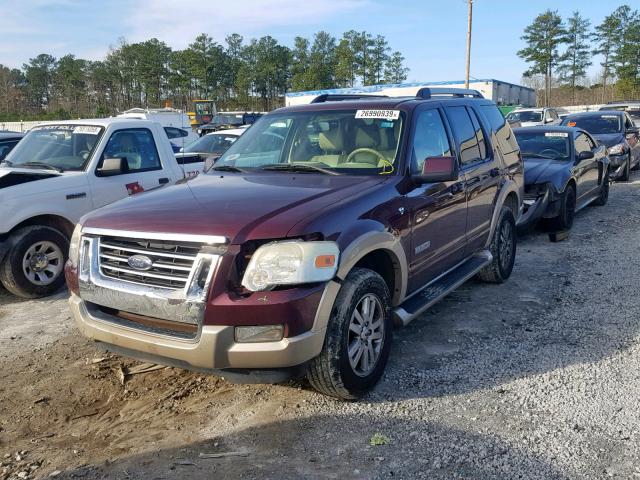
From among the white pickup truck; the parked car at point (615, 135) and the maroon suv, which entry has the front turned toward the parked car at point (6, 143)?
the parked car at point (615, 135)

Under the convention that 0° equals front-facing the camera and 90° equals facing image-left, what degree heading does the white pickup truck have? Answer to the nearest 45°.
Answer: approximately 45°

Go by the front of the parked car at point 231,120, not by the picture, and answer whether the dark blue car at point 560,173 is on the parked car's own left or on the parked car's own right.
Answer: on the parked car's own left

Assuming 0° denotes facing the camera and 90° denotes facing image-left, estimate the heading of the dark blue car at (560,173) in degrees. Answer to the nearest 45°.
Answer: approximately 45°

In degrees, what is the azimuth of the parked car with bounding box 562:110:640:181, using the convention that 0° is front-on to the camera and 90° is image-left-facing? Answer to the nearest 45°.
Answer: approximately 45°

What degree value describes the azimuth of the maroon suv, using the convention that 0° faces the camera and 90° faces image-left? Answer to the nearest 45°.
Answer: approximately 45°

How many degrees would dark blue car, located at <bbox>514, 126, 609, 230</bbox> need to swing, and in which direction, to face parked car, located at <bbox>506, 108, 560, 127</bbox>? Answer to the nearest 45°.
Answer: approximately 135° to its right

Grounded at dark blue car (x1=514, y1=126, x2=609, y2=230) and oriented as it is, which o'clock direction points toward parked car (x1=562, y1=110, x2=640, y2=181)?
The parked car is roughly at 5 o'clock from the dark blue car.

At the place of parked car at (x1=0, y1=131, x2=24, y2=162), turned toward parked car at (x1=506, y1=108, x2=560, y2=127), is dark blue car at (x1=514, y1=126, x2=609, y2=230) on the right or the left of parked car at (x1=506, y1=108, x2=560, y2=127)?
right

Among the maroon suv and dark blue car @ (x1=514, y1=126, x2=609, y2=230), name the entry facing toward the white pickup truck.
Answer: the dark blue car

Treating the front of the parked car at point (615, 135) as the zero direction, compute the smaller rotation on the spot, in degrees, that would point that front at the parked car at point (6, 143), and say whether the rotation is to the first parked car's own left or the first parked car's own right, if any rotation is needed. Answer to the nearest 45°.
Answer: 0° — it already faces it

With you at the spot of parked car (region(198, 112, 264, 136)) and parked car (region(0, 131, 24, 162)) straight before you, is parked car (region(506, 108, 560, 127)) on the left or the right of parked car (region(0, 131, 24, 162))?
left
